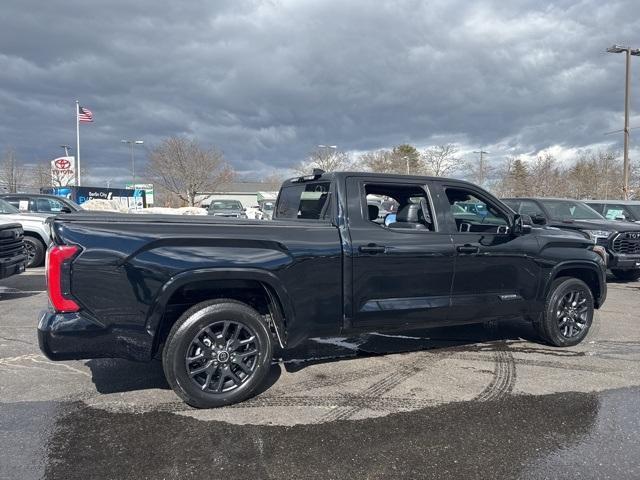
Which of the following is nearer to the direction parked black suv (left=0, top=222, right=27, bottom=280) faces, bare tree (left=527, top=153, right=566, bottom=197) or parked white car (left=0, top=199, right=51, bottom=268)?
the bare tree

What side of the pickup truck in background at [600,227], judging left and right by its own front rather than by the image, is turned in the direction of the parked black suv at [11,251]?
right

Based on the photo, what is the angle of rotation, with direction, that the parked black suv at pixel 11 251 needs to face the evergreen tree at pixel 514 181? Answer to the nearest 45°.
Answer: approximately 90° to its left

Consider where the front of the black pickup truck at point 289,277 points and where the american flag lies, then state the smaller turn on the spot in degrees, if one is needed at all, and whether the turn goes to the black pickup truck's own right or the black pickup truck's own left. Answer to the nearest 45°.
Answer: approximately 90° to the black pickup truck's own left

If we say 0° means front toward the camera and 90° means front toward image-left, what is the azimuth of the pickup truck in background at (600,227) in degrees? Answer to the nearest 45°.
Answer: approximately 315°

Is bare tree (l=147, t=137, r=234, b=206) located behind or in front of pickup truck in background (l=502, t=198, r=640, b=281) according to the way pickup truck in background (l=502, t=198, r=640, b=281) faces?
behind

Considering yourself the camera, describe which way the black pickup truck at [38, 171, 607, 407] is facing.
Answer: facing away from the viewer and to the right of the viewer

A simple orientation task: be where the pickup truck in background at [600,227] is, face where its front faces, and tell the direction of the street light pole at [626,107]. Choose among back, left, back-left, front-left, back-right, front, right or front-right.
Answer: back-left

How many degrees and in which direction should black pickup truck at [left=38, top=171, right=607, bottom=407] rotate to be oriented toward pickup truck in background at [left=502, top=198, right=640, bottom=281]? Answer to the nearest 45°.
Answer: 0° — it already faces it

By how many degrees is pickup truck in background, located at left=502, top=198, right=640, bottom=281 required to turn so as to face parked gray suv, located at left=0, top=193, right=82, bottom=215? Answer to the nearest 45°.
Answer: approximately 135° to its right

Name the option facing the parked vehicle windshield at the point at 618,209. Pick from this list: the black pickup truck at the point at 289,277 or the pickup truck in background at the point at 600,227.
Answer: the black pickup truck
